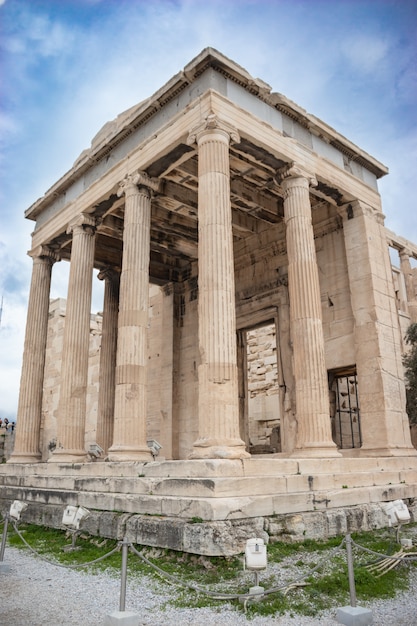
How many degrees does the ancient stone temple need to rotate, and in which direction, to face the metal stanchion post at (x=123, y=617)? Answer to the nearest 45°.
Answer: approximately 45° to its left

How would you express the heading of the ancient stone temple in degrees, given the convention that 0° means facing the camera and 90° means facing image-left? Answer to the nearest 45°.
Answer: approximately 45°
